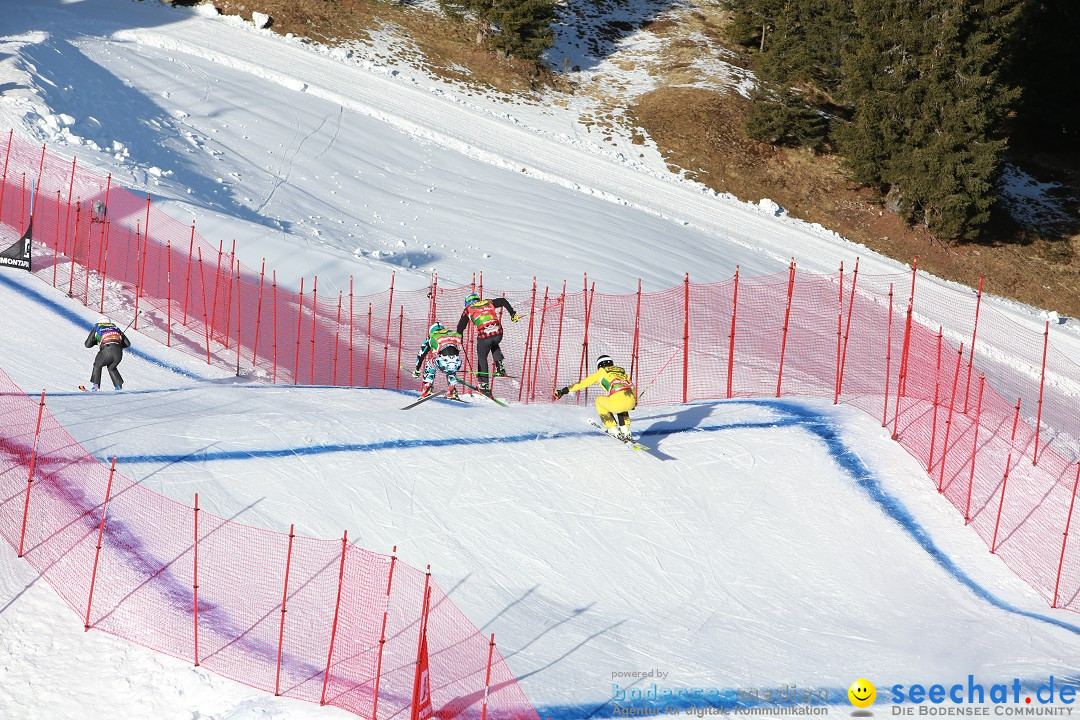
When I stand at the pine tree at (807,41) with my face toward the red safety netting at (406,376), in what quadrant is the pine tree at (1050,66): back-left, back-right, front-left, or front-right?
back-left

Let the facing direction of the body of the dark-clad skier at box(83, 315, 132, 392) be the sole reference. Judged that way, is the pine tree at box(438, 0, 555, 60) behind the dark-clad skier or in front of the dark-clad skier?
in front

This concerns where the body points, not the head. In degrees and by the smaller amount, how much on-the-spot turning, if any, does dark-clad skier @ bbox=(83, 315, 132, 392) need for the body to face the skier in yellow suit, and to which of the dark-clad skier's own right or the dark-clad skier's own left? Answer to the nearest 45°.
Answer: approximately 135° to the dark-clad skier's own right

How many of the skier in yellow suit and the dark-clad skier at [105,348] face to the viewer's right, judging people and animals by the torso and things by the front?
0

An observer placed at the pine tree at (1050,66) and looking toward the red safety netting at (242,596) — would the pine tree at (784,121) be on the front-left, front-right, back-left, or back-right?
front-right

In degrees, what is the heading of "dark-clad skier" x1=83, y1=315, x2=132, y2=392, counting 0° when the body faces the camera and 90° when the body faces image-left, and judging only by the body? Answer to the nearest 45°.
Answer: approximately 180°

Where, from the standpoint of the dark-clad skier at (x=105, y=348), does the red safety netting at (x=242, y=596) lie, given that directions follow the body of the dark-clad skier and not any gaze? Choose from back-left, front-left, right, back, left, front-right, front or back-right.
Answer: back

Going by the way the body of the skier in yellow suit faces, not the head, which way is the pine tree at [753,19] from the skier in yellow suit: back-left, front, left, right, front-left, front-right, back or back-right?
front-right

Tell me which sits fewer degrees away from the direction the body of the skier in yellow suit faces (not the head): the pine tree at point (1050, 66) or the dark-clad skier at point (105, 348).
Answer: the dark-clad skier

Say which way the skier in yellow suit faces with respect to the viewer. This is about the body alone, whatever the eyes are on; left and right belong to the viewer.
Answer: facing away from the viewer and to the left of the viewer

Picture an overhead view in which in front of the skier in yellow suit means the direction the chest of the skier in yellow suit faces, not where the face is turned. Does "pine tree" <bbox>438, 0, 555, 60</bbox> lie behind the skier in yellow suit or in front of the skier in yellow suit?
in front
